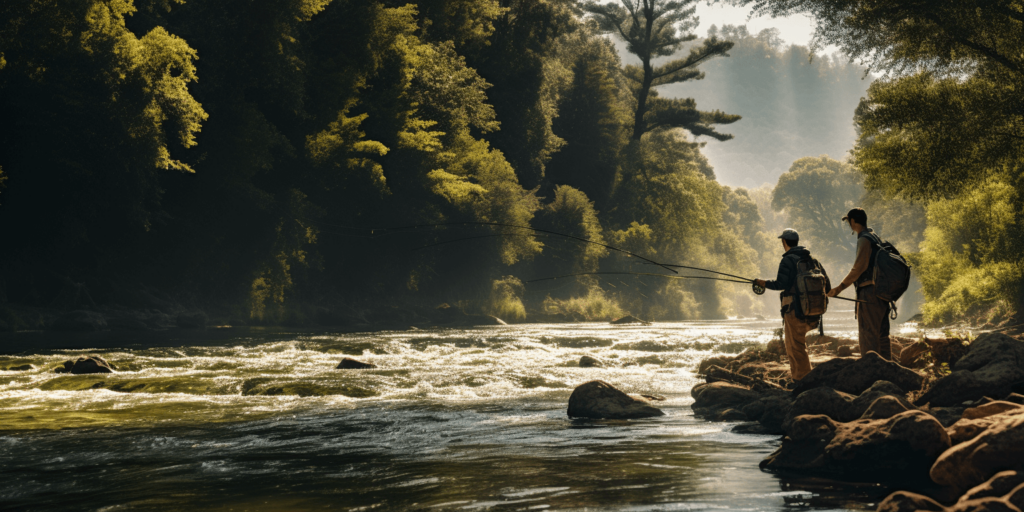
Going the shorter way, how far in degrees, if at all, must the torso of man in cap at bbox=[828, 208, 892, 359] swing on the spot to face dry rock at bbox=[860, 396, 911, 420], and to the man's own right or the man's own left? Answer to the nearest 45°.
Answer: approximately 90° to the man's own left

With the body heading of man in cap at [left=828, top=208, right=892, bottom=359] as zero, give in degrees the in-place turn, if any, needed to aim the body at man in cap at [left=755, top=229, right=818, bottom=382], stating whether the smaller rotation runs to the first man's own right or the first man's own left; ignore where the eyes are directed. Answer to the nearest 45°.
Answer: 0° — they already face them

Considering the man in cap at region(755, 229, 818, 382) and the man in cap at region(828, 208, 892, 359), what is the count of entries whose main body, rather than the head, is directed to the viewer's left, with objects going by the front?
2

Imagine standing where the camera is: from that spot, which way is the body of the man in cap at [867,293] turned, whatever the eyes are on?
to the viewer's left

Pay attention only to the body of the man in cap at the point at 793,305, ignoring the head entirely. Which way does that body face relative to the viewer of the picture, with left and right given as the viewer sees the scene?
facing to the left of the viewer
